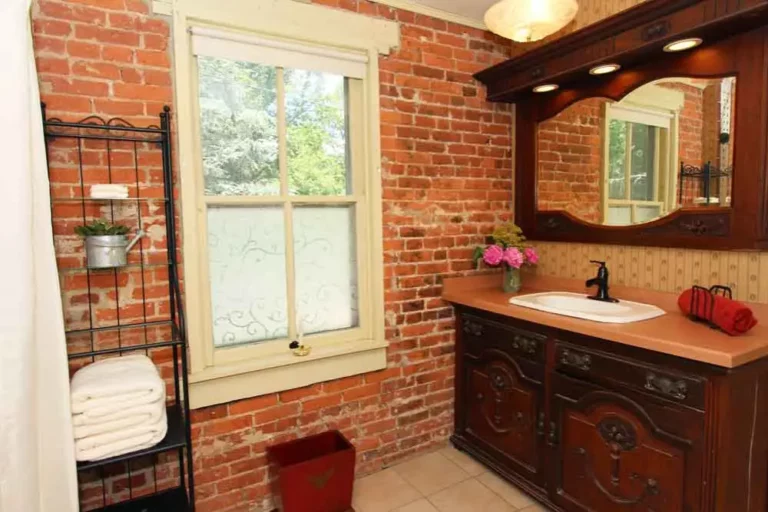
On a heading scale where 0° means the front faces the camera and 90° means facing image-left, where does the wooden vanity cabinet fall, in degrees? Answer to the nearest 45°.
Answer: approximately 45°

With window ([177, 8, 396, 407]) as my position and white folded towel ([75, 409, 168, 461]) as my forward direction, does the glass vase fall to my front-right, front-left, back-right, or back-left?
back-left

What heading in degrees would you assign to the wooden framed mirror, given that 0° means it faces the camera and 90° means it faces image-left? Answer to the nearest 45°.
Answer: approximately 45°

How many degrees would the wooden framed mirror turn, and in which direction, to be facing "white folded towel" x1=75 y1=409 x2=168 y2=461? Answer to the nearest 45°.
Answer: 0° — it already faces it

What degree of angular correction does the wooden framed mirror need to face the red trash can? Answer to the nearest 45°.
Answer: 0° — it already faces it

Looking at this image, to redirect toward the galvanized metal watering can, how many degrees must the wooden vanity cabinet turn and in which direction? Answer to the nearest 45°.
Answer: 0° — it already faces it

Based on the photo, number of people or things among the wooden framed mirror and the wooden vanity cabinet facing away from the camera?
0

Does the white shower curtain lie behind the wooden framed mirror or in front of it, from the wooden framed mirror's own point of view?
in front

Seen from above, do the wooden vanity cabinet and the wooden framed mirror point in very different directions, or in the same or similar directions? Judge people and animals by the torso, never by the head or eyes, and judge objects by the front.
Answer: same or similar directions

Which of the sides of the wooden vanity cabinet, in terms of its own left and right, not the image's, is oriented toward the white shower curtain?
front

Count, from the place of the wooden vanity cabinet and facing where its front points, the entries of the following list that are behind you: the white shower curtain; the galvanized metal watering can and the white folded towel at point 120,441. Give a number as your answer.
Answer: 0

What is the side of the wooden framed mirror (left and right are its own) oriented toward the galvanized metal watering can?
front

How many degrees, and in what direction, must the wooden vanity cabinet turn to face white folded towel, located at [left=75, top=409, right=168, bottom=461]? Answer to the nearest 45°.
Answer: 0° — it already faces it

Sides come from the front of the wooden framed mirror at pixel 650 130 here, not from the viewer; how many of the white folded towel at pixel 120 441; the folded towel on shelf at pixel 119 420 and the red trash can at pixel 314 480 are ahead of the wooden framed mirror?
3
